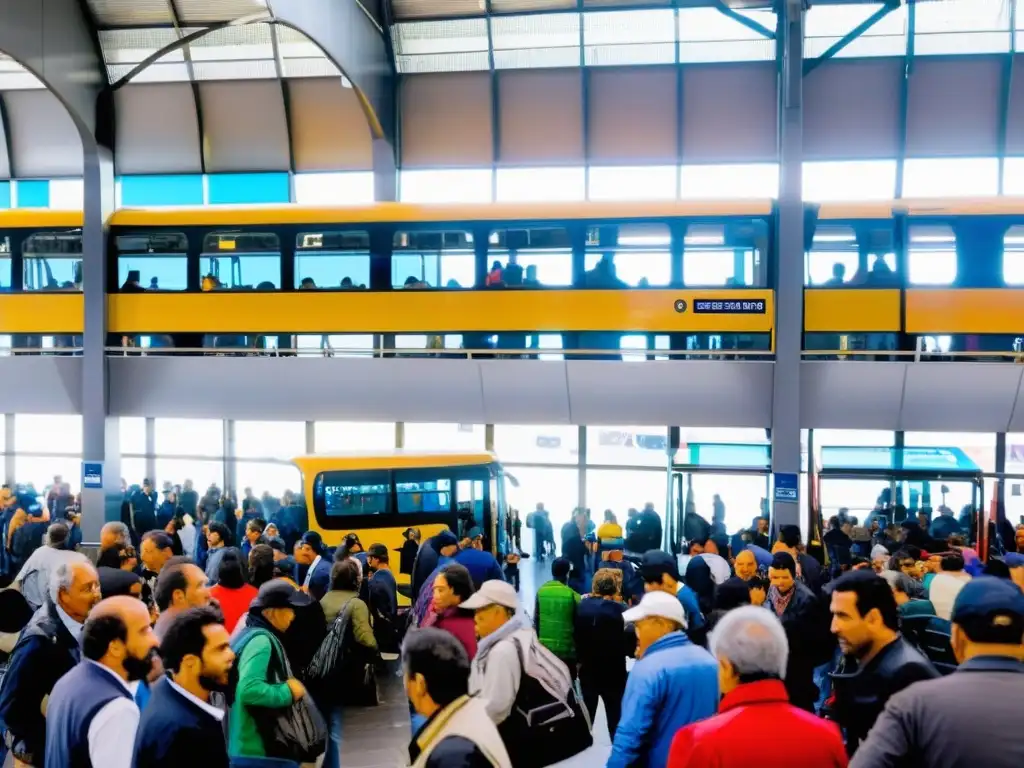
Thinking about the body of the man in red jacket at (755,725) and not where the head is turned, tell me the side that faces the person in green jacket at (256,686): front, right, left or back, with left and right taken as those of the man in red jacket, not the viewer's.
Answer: left

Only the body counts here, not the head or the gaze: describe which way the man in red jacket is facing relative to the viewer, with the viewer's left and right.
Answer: facing away from the viewer

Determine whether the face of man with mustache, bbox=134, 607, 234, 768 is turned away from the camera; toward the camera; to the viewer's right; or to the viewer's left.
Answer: to the viewer's right

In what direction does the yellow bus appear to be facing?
to the viewer's right

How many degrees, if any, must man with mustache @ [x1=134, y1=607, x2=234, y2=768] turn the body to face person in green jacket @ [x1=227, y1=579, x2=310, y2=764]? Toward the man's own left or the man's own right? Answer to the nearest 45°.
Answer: approximately 90° to the man's own left

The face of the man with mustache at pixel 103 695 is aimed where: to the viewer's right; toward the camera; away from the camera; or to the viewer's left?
to the viewer's right
